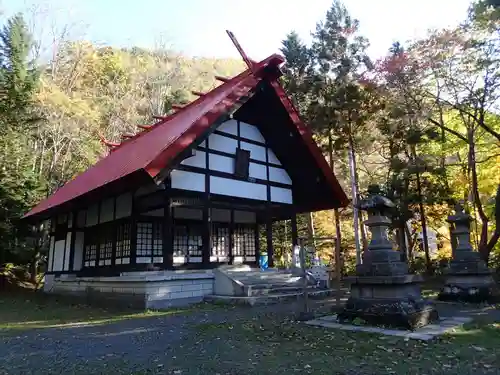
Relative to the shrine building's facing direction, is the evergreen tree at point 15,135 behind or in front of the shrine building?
behind

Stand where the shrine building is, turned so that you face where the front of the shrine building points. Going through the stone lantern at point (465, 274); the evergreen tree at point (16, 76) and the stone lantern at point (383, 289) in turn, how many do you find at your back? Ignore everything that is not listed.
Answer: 1

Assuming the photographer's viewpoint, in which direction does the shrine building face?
facing the viewer and to the right of the viewer

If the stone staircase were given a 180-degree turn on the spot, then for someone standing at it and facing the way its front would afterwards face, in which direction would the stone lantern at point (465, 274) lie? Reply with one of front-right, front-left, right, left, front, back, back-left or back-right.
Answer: back-right

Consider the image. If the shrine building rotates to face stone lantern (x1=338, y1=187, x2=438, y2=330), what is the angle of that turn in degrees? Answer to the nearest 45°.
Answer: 0° — it already faces it

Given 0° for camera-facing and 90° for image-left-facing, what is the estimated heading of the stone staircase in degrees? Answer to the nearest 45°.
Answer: approximately 315°

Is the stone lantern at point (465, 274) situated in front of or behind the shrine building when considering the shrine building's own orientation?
in front

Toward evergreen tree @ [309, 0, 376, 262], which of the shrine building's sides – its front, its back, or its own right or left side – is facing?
left
